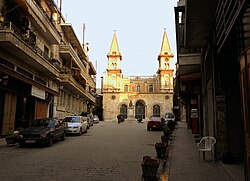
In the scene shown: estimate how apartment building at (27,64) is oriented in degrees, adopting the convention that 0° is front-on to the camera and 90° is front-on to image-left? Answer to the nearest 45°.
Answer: approximately 315°

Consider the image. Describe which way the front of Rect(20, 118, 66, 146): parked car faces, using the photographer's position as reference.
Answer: facing the viewer and to the left of the viewer

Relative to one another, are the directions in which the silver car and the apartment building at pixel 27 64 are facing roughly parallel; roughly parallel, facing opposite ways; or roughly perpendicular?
roughly perpendicular

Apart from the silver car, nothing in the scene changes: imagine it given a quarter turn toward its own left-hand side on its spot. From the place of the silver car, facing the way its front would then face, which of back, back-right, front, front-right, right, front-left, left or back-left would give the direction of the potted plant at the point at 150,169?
front-right

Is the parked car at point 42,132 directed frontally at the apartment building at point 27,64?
no

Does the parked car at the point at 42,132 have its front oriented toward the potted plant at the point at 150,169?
no

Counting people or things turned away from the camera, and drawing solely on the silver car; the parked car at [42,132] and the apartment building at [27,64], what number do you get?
0

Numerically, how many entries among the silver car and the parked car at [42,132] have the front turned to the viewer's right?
0

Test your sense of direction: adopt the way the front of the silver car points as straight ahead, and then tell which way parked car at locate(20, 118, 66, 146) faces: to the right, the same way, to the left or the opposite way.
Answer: the same way

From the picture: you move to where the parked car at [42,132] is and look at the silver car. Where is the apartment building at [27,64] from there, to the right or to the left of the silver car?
left

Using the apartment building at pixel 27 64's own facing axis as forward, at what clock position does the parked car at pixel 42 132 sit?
The parked car is roughly at 1 o'clock from the apartment building.

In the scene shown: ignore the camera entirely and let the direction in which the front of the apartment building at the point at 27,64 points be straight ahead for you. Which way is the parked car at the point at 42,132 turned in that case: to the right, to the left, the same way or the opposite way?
to the right

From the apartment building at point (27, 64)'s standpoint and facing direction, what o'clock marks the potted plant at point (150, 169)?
The potted plant is roughly at 1 o'clock from the apartment building.
